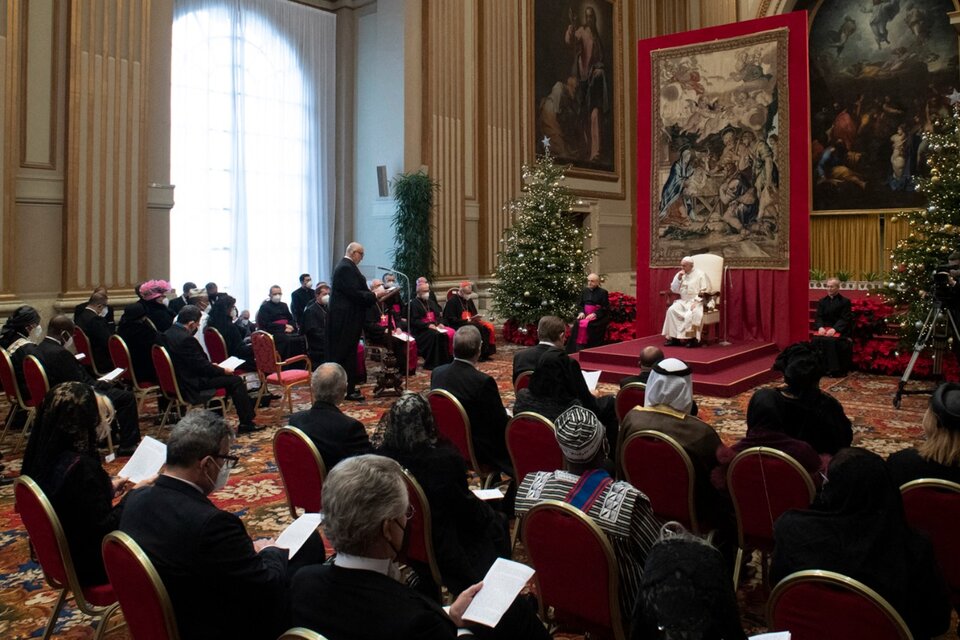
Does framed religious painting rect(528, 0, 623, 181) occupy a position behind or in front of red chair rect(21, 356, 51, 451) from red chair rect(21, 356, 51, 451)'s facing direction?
in front

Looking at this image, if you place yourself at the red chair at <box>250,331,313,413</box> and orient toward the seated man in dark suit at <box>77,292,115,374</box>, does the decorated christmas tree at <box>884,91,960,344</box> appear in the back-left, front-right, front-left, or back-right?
back-right

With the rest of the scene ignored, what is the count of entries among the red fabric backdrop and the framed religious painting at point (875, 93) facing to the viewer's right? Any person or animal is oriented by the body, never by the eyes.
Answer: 0

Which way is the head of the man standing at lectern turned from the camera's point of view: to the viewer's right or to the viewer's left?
to the viewer's right

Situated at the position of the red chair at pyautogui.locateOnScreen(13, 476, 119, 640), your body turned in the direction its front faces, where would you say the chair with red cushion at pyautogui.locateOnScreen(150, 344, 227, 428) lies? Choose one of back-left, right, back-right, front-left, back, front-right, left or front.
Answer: front-left

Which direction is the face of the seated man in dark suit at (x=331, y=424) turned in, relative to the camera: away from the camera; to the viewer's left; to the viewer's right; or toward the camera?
away from the camera

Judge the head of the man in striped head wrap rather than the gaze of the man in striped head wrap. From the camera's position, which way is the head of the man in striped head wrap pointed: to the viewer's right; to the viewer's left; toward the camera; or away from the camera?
away from the camera

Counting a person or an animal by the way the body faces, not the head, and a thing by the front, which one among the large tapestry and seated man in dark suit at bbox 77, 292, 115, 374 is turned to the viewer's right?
the seated man in dark suit

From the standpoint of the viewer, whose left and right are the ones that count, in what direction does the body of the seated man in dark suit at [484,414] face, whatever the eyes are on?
facing away from the viewer and to the right of the viewer
